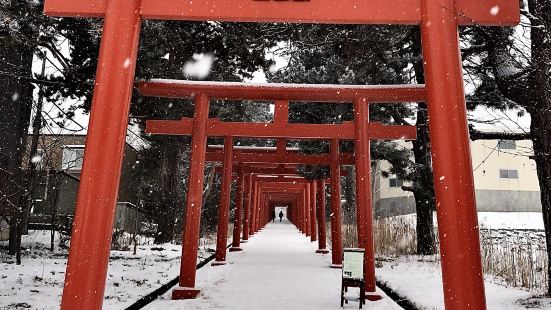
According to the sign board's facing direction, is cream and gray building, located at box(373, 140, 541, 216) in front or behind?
behind

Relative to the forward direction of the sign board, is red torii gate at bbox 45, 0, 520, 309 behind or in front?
in front

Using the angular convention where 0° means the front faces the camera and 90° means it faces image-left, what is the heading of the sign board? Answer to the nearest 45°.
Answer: approximately 0°
